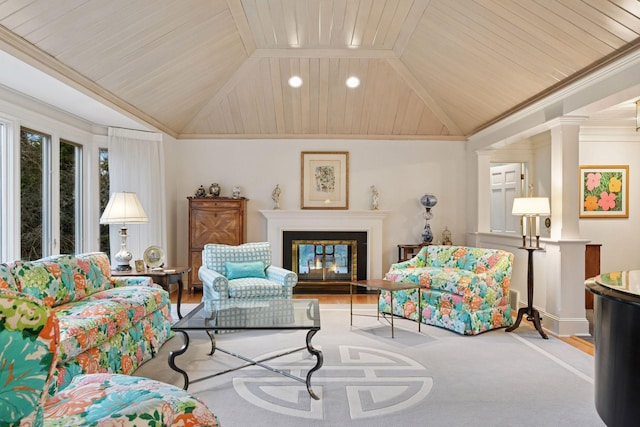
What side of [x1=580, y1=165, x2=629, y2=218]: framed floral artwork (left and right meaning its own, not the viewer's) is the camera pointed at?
front

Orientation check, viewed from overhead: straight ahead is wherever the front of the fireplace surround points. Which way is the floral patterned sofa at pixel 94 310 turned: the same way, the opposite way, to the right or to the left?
to the left

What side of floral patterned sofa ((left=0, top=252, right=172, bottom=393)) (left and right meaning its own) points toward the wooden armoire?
left

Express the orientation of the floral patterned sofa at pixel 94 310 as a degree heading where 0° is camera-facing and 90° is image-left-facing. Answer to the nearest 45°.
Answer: approximately 315°

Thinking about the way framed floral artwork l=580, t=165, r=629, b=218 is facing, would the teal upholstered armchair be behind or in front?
in front

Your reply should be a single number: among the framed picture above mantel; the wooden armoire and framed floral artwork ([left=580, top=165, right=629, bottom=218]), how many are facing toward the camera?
3

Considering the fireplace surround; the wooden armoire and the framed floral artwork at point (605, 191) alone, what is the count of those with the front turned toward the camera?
3

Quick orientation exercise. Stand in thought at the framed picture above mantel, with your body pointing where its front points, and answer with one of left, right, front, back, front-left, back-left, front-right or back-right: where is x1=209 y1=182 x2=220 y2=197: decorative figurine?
right

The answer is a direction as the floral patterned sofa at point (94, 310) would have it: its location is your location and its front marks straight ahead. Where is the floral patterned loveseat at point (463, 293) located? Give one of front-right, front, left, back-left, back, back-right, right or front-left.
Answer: front-left

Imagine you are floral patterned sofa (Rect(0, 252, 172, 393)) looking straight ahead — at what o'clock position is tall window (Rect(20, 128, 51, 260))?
The tall window is roughly at 7 o'clock from the floral patterned sofa.

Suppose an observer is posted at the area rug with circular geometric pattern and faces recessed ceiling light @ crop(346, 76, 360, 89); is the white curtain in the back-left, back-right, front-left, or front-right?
front-left

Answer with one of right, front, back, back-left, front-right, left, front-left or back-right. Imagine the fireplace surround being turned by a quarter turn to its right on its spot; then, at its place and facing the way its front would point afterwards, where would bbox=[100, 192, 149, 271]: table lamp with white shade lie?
front-left

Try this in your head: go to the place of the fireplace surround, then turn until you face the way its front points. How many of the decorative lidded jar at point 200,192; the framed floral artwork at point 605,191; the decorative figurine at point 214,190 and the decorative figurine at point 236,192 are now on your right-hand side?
3

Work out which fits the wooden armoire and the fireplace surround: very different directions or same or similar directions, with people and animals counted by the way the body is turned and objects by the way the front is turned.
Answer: same or similar directions

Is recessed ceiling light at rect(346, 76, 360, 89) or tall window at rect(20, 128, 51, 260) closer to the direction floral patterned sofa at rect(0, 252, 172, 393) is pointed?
the recessed ceiling light

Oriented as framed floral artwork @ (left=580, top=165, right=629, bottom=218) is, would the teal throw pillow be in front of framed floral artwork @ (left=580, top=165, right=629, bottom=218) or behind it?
in front
